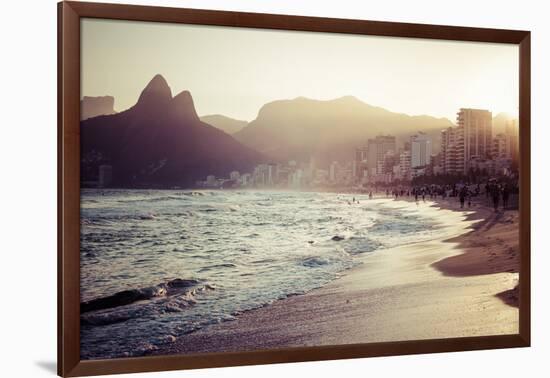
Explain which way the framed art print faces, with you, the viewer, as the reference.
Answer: facing the viewer and to the right of the viewer
